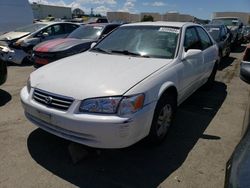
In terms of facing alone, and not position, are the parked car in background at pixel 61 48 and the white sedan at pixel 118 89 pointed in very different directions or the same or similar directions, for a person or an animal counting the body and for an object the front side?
same or similar directions

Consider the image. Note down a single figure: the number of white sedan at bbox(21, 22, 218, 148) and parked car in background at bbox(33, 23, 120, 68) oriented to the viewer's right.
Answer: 0

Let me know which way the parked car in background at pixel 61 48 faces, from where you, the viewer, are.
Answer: facing the viewer and to the left of the viewer

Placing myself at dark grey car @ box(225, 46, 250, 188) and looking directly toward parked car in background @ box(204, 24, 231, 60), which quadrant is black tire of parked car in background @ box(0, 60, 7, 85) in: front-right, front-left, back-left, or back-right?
front-left

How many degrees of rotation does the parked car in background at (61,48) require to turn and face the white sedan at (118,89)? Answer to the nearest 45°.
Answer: approximately 45° to its left

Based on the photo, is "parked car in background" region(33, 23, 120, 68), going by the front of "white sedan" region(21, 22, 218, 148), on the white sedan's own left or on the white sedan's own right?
on the white sedan's own right

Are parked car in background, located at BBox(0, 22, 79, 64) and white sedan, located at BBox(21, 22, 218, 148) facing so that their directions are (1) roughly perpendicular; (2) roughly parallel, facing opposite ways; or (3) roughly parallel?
roughly parallel

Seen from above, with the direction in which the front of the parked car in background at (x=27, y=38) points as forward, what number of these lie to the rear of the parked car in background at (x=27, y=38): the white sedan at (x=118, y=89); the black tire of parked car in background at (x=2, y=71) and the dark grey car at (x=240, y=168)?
0

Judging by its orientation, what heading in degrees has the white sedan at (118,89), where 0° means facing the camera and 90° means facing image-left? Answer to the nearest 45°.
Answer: approximately 45°

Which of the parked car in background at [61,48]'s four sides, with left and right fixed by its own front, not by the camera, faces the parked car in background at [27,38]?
right

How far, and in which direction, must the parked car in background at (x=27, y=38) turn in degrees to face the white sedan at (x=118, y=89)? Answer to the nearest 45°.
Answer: approximately 45° to its left

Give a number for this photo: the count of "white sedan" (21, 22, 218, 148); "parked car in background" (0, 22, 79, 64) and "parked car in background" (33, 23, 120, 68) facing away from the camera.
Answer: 0

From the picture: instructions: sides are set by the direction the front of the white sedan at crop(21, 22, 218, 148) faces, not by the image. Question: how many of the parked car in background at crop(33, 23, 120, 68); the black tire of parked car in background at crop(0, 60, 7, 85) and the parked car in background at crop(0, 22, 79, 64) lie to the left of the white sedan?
0

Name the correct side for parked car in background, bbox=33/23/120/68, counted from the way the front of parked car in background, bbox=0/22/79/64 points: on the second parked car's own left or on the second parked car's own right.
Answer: on the second parked car's own left

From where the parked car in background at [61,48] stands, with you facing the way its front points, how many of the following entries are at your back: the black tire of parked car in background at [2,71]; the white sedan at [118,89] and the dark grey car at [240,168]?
0

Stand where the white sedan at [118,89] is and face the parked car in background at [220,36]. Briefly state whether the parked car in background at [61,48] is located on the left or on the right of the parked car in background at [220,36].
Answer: left
